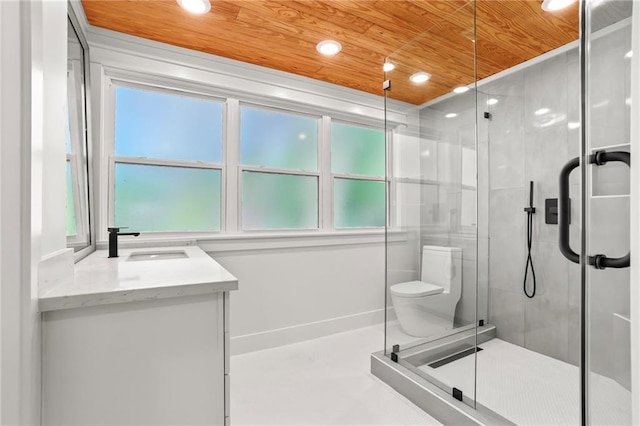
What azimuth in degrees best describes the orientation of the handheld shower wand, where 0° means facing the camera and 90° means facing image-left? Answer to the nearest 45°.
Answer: approximately 45°

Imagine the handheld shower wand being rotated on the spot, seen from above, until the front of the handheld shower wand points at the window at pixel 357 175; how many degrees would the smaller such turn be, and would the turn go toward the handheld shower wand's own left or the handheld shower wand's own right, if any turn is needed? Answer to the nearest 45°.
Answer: approximately 45° to the handheld shower wand's own right

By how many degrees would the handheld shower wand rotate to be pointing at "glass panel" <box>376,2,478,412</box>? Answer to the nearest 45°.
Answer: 0° — it already faces it

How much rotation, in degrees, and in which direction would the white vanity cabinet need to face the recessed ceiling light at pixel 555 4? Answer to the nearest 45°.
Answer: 0° — it already faces it

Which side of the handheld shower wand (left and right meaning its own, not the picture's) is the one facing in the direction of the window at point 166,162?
front
